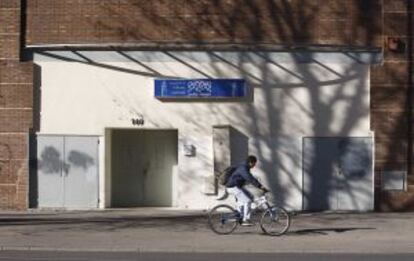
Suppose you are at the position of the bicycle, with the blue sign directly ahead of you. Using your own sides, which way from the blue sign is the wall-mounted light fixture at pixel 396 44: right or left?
right

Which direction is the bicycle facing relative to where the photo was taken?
to the viewer's right

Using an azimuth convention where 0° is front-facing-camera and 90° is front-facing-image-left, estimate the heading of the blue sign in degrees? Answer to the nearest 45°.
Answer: approximately 0°

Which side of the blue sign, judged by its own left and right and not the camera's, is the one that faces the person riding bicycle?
front

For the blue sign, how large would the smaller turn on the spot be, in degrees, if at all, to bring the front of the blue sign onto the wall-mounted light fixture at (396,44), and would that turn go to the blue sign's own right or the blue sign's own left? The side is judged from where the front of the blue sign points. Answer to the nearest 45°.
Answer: approximately 90° to the blue sign's own left

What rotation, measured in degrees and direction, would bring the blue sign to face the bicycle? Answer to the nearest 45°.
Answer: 0° — it already faces it

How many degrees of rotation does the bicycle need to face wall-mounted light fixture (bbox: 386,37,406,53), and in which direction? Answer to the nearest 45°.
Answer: approximately 45° to its left

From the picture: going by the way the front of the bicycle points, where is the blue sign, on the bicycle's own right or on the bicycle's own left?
on the bicycle's own left

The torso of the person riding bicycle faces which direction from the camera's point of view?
to the viewer's right

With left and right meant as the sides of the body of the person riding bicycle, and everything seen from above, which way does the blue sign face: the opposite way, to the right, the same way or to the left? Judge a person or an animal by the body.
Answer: to the right

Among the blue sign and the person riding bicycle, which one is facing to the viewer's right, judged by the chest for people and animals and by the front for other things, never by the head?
the person riding bicycle

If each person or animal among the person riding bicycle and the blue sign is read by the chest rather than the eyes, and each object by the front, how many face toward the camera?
1

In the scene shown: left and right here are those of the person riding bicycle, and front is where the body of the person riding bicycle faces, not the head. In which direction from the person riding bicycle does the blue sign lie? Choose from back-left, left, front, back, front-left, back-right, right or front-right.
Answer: left
